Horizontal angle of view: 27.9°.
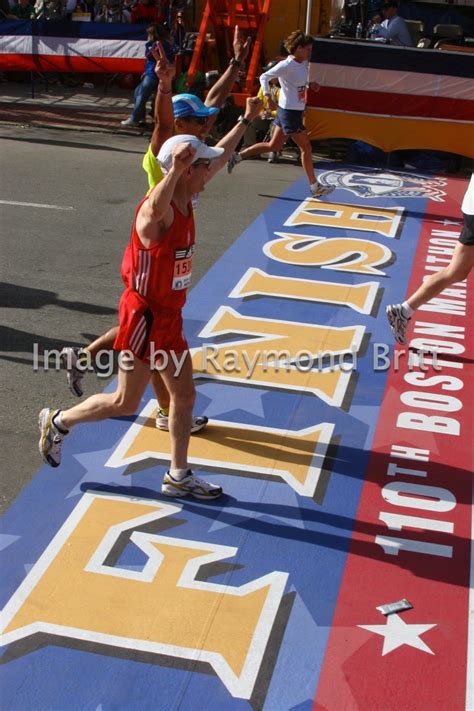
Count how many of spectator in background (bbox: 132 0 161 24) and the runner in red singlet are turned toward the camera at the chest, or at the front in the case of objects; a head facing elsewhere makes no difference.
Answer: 1

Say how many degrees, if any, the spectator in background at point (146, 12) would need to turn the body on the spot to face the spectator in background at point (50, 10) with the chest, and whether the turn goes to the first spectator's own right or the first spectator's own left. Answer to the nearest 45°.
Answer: approximately 90° to the first spectator's own right

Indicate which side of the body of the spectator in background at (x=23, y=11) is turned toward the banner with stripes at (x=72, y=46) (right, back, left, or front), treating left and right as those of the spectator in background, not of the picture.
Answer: front

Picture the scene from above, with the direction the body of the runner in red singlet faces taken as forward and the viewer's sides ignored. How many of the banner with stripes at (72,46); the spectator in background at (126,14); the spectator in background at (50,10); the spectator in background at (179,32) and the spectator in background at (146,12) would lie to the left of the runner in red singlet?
5

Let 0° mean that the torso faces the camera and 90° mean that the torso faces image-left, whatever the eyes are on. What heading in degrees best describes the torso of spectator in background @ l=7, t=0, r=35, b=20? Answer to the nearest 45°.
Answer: approximately 0°

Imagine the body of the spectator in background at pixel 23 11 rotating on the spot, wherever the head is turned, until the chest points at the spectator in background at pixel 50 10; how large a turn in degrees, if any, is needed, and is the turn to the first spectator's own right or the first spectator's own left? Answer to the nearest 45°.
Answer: approximately 45° to the first spectator's own left

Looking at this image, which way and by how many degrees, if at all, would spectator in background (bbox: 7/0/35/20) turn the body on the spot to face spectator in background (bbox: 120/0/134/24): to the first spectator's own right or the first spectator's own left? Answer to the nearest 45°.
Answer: approximately 90° to the first spectator's own left

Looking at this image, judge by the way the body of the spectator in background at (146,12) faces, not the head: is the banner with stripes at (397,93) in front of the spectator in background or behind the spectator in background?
in front

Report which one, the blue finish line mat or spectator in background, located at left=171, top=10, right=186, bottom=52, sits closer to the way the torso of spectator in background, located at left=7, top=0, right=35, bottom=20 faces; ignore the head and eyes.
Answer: the blue finish line mat

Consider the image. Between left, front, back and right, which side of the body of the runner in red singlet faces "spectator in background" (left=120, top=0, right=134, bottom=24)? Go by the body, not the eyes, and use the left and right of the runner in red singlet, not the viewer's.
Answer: left

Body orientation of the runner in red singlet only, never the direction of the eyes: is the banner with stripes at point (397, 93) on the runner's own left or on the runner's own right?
on the runner's own left

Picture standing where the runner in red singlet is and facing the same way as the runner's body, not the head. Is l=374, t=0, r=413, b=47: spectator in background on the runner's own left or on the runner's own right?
on the runner's own left
